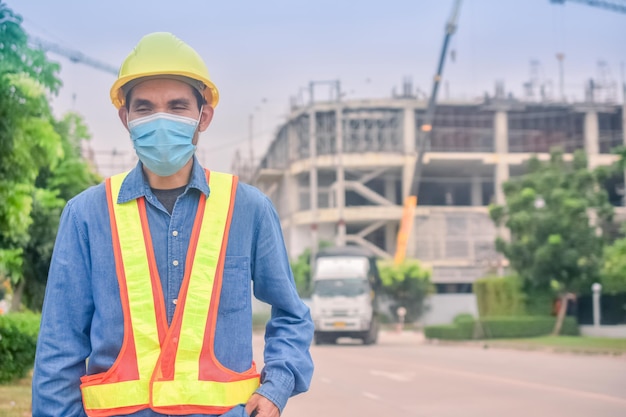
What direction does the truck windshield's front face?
toward the camera

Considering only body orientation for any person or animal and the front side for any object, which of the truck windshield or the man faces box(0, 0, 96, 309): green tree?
the truck windshield

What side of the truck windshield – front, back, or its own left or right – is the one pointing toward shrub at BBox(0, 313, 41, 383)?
front

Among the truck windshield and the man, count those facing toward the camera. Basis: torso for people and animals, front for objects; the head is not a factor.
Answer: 2

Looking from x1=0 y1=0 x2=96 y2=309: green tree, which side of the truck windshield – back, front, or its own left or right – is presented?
front

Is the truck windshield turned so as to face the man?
yes

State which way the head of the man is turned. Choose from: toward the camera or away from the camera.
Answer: toward the camera

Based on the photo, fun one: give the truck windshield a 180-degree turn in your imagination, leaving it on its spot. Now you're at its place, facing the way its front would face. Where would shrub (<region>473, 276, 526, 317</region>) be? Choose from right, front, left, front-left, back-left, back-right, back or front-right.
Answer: right

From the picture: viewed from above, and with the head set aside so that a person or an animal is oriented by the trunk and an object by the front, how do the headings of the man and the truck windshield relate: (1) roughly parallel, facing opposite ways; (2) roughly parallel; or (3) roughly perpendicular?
roughly parallel

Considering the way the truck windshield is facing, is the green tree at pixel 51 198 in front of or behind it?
in front
